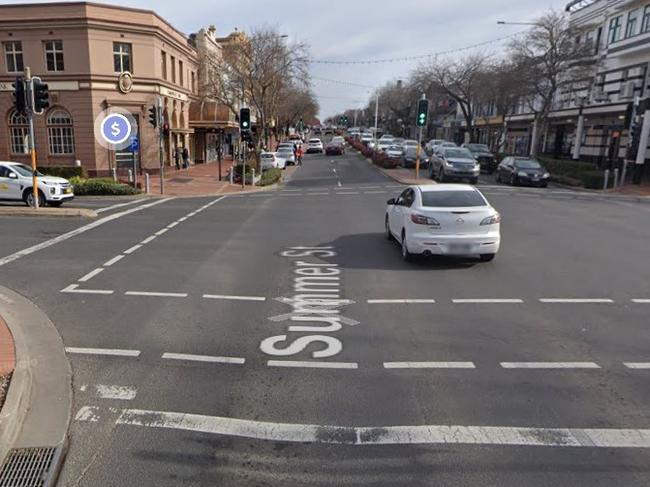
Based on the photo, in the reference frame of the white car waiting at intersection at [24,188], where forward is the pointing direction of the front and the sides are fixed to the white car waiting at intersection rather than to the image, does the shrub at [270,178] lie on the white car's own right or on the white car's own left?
on the white car's own left

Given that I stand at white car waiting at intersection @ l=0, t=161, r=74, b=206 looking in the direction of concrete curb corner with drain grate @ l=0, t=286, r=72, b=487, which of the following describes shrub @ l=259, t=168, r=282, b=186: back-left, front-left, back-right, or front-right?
back-left

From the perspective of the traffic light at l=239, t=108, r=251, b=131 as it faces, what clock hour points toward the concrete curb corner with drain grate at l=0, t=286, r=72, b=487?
The concrete curb corner with drain grate is roughly at 12 o'clock from the traffic light.

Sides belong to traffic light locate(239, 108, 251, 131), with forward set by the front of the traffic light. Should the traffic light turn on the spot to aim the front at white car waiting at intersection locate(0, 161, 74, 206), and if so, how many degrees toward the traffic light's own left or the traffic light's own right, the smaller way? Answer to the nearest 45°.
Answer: approximately 45° to the traffic light's own right
